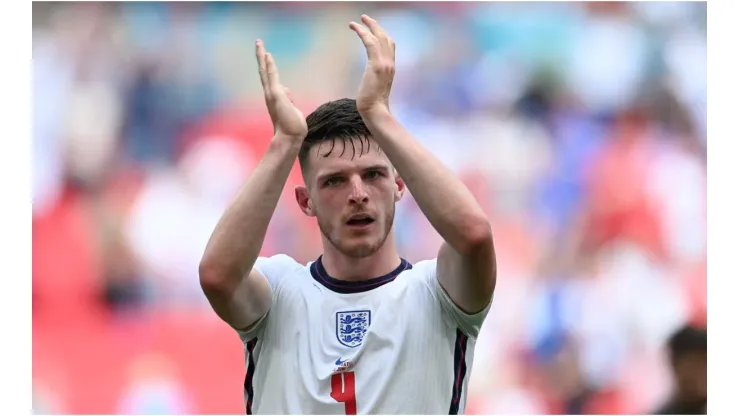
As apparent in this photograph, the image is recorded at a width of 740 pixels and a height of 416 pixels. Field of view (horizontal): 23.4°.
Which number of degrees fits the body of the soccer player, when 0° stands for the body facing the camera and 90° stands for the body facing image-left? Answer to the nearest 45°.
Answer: approximately 0°

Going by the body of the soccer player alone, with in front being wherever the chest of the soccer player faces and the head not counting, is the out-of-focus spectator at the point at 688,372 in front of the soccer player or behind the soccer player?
behind
